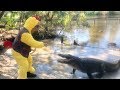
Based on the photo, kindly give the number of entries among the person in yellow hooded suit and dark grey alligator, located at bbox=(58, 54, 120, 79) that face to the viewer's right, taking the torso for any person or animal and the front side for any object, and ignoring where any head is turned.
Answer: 1

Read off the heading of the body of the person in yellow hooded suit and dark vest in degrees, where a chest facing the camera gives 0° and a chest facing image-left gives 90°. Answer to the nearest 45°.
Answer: approximately 270°

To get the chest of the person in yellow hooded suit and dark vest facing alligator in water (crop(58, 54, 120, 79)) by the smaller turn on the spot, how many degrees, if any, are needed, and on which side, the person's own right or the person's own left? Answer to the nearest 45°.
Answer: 0° — they already face it

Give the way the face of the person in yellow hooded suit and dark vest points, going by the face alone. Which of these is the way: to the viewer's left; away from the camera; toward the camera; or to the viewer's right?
to the viewer's right

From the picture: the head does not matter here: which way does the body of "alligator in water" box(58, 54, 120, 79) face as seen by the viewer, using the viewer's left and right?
facing to the left of the viewer

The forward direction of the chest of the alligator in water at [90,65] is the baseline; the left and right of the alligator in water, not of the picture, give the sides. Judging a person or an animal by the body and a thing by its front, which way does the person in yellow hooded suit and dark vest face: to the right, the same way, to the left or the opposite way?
the opposite way

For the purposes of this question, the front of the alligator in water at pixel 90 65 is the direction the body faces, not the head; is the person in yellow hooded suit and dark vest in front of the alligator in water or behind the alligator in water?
in front
